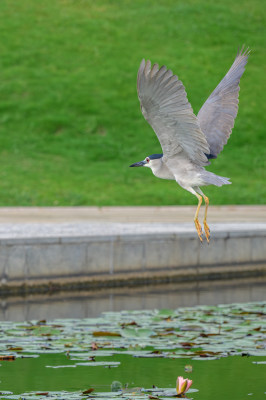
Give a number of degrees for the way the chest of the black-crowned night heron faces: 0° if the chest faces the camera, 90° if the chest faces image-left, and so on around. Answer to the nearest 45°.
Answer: approximately 90°

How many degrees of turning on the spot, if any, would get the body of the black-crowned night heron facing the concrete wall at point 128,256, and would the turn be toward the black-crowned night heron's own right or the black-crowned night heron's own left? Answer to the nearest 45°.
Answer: approximately 90° to the black-crowned night heron's own right
